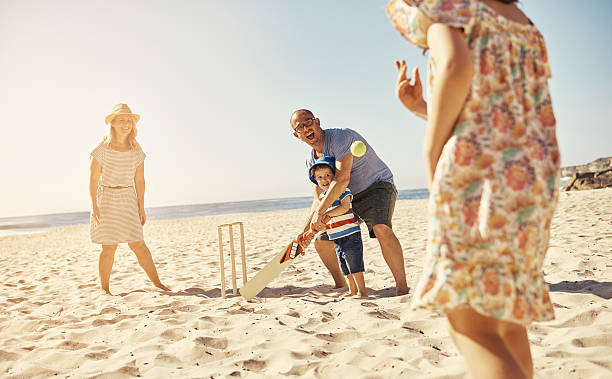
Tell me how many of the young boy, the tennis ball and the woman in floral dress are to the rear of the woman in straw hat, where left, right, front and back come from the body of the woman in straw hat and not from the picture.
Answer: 0

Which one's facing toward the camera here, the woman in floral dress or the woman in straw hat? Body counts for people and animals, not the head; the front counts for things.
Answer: the woman in straw hat

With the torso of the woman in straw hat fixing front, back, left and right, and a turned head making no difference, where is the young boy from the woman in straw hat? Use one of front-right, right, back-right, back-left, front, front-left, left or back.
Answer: front-left

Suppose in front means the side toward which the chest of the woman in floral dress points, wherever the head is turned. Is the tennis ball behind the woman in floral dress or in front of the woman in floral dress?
in front

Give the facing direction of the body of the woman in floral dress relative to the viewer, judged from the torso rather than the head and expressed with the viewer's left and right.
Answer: facing away from the viewer and to the left of the viewer

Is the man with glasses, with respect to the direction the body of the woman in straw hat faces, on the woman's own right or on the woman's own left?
on the woman's own left

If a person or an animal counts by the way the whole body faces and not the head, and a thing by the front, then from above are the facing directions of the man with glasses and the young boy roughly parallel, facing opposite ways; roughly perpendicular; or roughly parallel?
roughly parallel

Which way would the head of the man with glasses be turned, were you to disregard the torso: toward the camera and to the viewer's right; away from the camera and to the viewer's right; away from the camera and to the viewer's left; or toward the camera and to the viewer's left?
toward the camera and to the viewer's right

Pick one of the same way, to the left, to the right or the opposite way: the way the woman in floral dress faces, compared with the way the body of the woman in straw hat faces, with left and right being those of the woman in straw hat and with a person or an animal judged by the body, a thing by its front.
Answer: the opposite way

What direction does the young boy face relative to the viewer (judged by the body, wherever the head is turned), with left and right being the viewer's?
facing the viewer and to the left of the viewer

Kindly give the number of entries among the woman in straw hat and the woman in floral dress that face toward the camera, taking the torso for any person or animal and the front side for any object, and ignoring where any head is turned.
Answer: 1

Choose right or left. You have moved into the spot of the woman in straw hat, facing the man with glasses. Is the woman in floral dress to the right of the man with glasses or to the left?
right

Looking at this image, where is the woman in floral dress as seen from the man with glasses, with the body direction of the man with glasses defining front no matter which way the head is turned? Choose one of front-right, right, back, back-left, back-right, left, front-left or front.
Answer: front-left

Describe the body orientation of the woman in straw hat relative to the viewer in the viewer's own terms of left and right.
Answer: facing the viewer

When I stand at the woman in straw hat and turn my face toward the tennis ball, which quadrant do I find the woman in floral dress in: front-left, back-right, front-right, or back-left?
front-right
